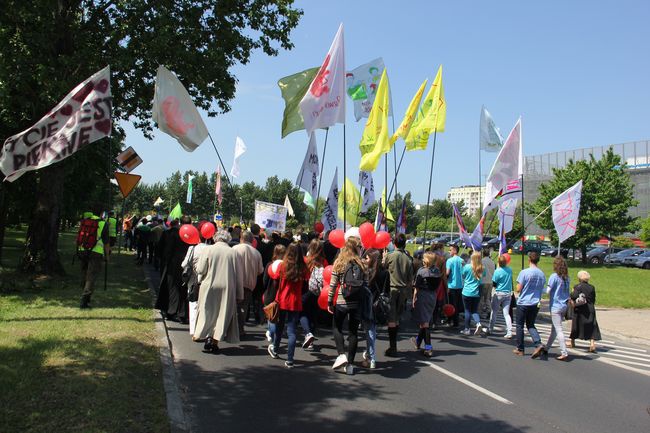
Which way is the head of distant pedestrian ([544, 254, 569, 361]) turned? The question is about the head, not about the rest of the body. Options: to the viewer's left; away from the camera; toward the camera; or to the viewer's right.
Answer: away from the camera

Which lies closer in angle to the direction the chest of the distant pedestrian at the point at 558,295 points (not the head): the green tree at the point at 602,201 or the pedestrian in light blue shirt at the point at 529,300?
the green tree

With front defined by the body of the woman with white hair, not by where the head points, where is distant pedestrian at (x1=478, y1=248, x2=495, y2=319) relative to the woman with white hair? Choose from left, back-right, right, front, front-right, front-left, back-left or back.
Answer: front-left

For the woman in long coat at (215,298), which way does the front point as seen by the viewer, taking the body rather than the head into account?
away from the camera

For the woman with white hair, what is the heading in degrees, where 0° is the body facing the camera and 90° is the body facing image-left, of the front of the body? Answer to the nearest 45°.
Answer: approximately 180°

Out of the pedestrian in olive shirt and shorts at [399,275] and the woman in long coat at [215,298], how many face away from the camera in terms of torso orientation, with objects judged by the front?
2

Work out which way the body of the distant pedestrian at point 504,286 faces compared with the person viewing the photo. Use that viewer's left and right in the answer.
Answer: facing away from the viewer and to the left of the viewer

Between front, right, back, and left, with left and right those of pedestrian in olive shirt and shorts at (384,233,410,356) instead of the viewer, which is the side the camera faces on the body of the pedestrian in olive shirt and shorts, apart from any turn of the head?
back

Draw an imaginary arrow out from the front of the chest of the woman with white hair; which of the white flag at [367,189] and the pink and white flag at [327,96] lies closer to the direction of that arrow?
the white flag

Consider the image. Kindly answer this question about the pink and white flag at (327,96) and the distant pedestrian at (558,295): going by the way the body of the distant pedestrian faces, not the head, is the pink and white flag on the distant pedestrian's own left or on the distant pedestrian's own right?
on the distant pedestrian's own left

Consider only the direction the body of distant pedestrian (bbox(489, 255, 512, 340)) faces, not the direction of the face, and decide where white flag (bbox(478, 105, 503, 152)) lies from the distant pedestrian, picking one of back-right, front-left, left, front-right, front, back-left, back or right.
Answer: front-right

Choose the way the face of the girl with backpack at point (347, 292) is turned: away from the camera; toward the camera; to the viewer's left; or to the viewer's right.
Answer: away from the camera
